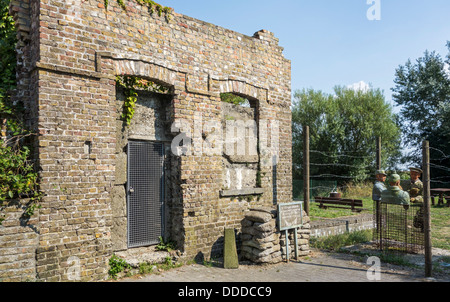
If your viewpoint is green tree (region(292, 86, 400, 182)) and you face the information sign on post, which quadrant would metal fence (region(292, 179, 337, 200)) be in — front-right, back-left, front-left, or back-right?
front-right

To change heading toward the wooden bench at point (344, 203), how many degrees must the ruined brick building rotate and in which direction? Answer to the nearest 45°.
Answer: approximately 90° to its left

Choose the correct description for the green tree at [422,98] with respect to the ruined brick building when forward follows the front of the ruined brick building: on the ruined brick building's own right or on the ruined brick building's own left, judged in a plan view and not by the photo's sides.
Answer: on the ruined brick building's own left

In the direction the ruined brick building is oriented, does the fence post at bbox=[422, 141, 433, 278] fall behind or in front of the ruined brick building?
in front

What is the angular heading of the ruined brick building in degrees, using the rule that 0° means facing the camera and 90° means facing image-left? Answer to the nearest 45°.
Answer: approximately 315°

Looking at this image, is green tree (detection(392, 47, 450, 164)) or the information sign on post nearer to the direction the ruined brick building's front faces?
the information sign on post
